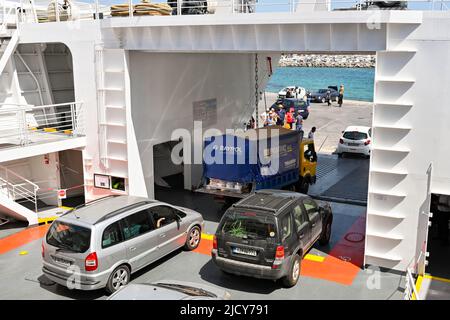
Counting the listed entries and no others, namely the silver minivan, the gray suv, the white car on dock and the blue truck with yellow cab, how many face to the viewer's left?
0

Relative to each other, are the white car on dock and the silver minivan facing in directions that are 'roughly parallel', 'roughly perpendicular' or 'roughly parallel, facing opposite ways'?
roughly parallel

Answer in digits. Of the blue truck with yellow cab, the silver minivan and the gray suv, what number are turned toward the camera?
0

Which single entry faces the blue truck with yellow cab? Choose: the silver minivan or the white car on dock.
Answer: the silver minivan

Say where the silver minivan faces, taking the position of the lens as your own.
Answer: facing away from the viewer and to the right of the viewer

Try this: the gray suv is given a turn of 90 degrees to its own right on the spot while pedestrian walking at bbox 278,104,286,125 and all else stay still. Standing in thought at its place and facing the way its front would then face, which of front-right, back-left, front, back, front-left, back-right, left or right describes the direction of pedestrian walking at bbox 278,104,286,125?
back-left

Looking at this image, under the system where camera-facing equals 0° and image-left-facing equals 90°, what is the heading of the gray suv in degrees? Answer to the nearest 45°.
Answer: approximately 225°

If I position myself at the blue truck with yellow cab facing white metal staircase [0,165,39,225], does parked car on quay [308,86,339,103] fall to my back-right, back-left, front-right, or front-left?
back-right

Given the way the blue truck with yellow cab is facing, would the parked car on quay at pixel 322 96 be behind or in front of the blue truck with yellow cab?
in front

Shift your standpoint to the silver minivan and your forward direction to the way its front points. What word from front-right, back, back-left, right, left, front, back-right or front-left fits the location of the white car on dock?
front

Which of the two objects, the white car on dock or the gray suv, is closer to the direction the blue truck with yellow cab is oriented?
the white car on dock

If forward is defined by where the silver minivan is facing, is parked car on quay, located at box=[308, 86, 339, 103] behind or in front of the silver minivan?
in front

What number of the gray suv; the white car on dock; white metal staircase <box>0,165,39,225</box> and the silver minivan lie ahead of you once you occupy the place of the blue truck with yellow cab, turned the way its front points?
1

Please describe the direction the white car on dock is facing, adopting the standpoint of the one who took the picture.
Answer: facing away from the viewer
